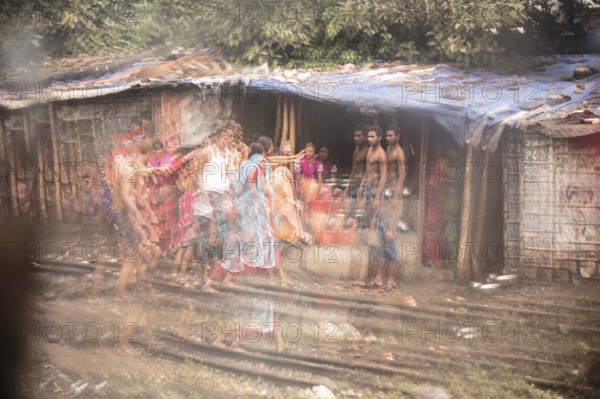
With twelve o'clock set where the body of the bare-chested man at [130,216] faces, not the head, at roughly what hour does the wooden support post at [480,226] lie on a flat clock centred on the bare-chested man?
The wooden support post is roughly at 1 o'clock from the bare-chested man.

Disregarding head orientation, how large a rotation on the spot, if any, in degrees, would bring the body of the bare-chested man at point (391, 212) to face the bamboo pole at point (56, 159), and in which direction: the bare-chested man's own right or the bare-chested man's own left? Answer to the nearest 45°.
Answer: approximately 45° to the bare-chested man's own right

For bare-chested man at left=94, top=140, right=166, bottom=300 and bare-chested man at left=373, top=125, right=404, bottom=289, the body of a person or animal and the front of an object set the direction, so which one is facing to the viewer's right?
bare-chested man at left=94, top=140, right=166, bottom=300

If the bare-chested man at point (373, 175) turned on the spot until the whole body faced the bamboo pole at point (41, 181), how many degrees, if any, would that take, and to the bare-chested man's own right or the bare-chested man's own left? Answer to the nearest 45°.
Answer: approximately 45° to the bare-chested man's own right

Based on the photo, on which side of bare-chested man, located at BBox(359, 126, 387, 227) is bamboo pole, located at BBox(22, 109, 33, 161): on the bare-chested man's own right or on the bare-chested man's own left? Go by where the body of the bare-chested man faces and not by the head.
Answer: on the bare-chested man's own right

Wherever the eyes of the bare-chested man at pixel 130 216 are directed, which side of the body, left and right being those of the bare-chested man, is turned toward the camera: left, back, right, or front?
right

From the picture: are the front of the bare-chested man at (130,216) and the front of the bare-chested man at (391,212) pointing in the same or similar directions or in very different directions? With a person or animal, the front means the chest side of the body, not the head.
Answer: very different directions

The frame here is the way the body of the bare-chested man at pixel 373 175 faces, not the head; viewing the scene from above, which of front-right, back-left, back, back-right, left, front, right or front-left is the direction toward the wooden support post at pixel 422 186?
back-left
